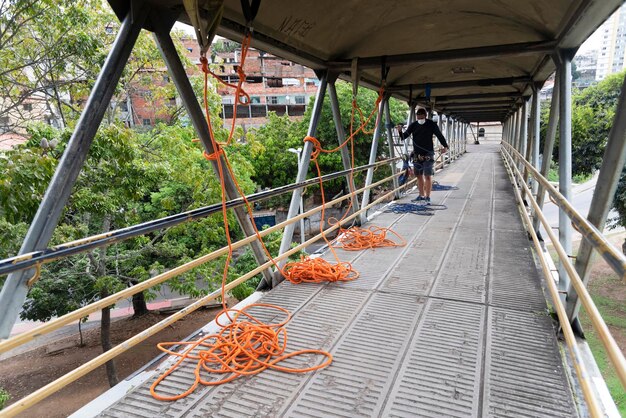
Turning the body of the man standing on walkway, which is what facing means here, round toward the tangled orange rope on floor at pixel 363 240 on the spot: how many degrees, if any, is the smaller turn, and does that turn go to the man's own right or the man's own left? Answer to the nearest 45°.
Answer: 0° — they already face it

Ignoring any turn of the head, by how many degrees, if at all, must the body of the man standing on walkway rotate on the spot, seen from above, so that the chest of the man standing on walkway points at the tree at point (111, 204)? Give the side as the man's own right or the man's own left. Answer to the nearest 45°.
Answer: approximately 90° to the man's own right

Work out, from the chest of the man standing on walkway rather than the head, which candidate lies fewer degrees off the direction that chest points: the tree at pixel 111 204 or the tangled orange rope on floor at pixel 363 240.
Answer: the tangled orange rope on floor

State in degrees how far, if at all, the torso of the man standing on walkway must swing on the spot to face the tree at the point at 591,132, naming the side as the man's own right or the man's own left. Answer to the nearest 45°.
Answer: approximately 135° to the man's own left

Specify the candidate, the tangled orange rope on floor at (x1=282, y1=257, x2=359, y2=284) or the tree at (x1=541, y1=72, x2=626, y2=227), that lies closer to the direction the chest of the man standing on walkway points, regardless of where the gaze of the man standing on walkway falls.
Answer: the tangled orange rope on floor

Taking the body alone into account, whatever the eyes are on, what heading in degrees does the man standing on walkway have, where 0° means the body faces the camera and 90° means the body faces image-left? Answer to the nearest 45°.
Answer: approximately 0°

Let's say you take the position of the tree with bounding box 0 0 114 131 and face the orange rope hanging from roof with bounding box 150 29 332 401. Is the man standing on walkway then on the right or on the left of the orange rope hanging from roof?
left
